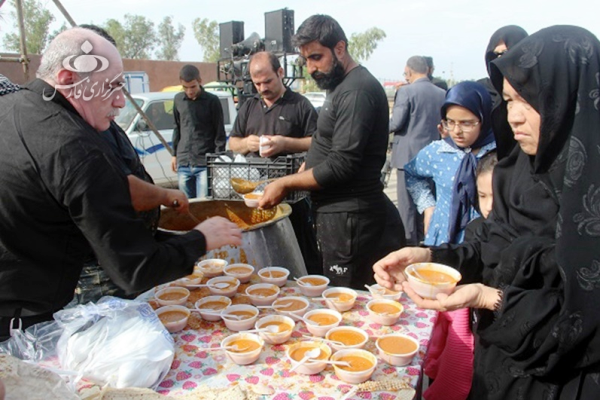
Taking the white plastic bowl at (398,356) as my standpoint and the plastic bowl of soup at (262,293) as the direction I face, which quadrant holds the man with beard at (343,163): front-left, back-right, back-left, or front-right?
front-right

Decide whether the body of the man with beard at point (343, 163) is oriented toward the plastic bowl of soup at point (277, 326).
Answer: no

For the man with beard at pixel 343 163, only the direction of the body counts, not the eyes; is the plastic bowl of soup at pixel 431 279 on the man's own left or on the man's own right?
on the man's own left

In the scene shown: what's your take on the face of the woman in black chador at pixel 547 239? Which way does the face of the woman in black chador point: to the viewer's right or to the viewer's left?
to the viewer's left

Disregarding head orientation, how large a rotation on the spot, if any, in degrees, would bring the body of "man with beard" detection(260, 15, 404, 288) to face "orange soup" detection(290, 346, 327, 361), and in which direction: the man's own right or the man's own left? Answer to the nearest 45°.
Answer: approximately 90° to the man's own left

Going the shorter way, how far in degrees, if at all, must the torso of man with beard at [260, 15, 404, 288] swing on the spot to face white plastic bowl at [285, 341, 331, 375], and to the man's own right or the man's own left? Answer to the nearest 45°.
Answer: approximately 90° to the man's own left

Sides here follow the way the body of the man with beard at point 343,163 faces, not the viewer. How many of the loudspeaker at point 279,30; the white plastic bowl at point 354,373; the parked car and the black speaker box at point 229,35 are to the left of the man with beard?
1

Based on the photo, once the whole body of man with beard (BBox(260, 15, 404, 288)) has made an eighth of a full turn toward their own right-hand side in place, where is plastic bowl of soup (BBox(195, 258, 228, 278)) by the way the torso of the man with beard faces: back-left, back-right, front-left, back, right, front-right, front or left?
left

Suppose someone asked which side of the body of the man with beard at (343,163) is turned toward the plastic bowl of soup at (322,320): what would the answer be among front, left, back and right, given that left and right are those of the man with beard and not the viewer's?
left

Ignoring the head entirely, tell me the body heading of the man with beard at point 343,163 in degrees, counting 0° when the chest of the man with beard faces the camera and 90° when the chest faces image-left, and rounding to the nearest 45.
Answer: approximately 90°

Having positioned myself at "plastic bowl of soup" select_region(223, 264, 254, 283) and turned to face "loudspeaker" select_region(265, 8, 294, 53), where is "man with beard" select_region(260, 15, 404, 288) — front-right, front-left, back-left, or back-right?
front-right

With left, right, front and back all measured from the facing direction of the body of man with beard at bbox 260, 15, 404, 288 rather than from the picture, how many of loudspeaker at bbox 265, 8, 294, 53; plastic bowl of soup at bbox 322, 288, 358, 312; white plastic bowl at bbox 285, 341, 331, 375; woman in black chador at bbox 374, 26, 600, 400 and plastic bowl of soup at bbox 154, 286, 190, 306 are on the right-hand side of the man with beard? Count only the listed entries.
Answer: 1

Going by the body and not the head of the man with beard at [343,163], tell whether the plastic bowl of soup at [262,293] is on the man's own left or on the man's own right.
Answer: on the man's own left

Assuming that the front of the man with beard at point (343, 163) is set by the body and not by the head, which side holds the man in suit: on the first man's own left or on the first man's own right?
on the first man's own right
